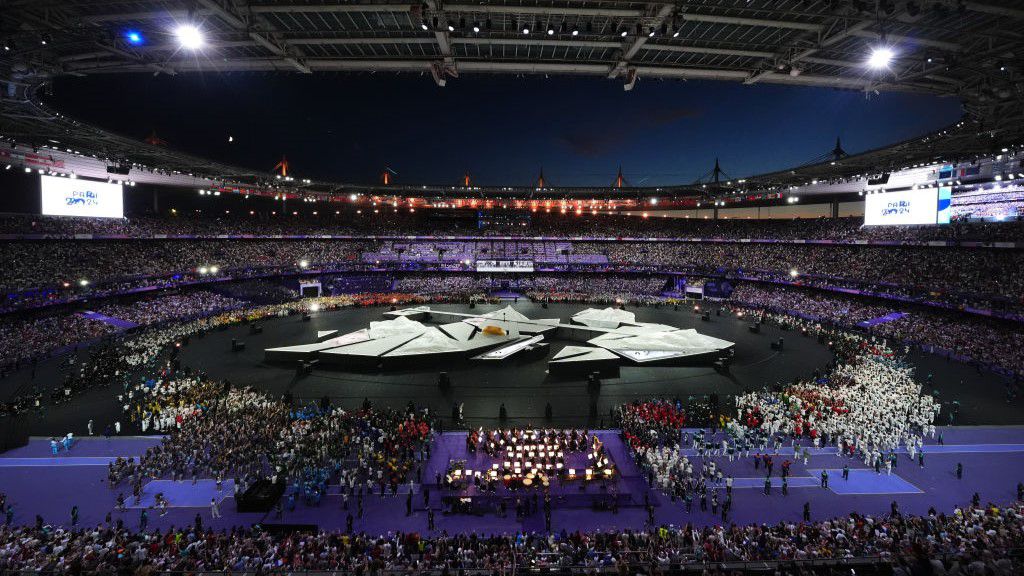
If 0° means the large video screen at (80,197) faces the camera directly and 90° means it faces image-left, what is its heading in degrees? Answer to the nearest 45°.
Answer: approximately 315°

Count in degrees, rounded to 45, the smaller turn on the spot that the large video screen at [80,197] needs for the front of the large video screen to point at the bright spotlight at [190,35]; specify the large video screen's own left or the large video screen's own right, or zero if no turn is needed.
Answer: approximately 45° to the large video screen's own right

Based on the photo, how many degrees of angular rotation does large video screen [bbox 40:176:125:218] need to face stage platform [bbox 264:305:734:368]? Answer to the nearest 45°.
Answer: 0° — it already faces it
